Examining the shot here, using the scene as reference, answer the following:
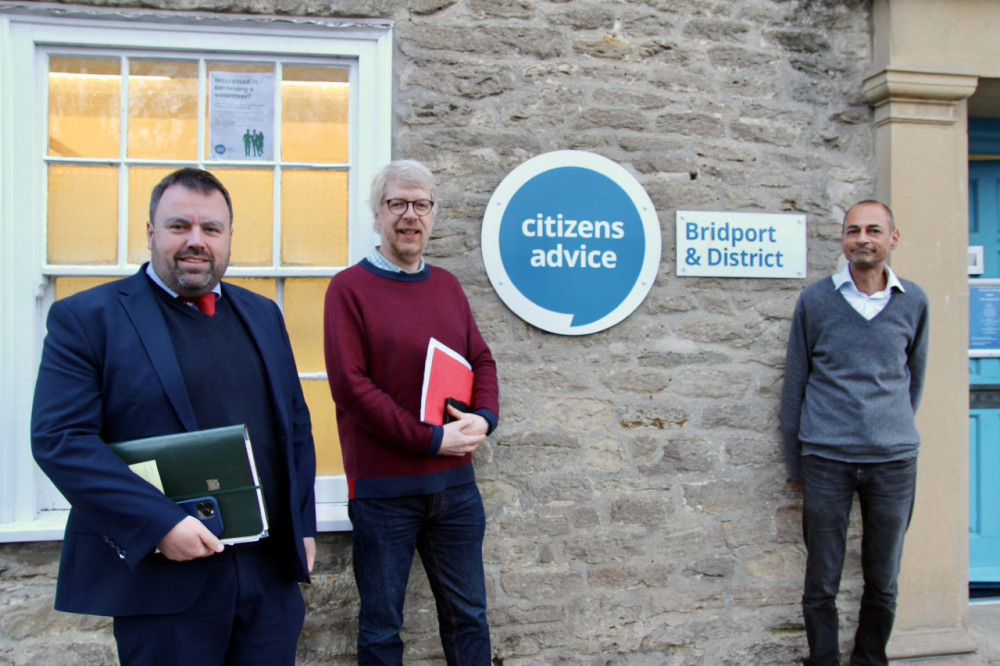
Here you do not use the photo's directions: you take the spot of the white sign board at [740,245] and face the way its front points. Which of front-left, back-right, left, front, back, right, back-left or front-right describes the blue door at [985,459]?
back-left

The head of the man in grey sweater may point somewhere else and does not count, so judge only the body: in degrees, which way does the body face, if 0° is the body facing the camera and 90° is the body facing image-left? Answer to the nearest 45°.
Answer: approximately 0°

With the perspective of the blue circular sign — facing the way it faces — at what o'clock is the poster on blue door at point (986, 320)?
The poster on blue door is roughly at 8 o'clock from the blue circular sign.

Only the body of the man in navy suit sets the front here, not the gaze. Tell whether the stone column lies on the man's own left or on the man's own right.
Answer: on the man's own left

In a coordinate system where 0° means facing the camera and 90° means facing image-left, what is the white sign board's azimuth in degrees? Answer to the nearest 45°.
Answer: approximately 0°

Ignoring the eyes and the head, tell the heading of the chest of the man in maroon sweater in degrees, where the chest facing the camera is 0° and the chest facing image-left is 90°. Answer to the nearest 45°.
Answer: approximately 315°

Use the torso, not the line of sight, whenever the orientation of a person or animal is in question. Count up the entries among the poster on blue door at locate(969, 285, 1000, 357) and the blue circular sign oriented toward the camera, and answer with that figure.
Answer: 2

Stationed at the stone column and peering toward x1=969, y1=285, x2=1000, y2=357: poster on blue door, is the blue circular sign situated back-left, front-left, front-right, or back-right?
back-left

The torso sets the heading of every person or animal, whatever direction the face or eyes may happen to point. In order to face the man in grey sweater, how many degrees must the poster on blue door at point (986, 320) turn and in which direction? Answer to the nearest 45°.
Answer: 0° — it already faces them
